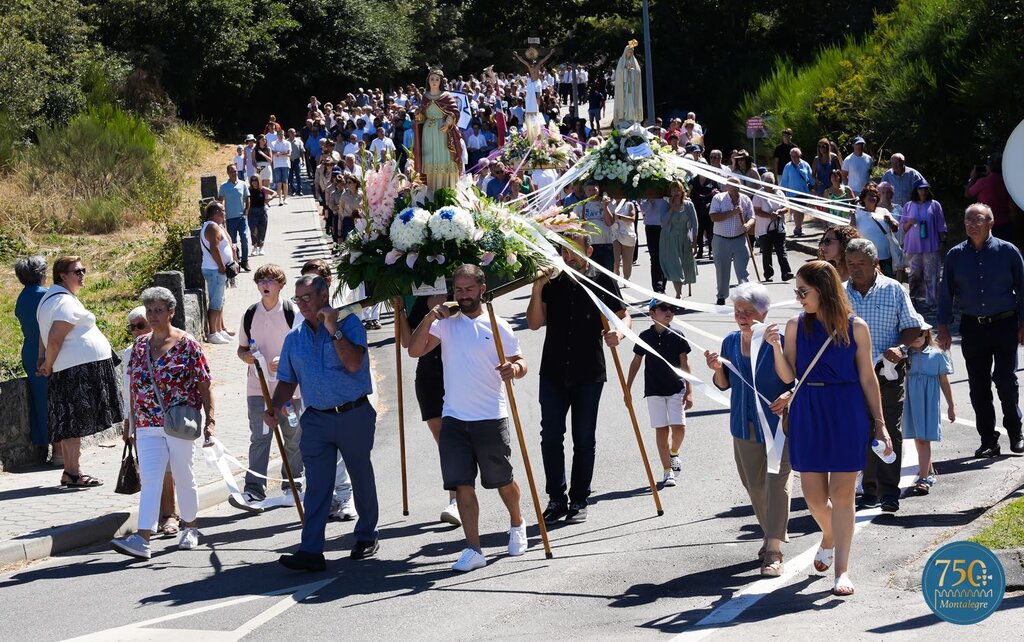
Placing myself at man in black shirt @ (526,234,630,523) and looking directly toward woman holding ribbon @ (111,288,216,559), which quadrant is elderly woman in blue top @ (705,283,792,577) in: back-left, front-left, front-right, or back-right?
back-left

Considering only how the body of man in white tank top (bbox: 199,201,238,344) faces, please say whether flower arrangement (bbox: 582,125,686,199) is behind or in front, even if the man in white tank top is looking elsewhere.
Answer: in front

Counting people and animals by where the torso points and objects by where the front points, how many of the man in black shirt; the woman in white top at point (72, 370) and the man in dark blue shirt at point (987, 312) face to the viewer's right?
1

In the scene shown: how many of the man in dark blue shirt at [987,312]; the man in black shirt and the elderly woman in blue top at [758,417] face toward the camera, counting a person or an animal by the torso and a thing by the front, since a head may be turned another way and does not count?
3

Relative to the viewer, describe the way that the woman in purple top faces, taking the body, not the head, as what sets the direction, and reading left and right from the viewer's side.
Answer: facing the viewer

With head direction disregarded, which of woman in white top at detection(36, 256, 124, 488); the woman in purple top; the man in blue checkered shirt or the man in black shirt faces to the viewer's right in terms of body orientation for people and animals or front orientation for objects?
the woman in white top

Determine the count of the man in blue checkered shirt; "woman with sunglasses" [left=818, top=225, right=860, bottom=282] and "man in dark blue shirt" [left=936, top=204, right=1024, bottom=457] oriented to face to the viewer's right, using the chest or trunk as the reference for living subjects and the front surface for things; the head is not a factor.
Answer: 0

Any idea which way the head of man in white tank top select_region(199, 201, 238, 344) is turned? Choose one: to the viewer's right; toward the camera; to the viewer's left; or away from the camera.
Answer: to the viewer's right

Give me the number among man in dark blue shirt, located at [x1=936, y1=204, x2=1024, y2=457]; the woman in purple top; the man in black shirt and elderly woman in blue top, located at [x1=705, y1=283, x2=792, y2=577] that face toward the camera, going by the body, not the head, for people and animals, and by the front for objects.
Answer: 4

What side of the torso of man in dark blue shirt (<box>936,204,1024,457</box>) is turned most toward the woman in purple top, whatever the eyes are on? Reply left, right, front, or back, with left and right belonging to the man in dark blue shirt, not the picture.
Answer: back

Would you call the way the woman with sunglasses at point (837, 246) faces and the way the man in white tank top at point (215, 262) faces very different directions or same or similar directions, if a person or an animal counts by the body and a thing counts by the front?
very different directions

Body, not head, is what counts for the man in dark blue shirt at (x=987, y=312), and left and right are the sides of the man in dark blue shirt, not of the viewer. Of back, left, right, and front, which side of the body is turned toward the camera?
front

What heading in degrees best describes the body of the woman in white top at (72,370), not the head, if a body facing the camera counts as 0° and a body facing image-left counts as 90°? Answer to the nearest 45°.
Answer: approximately 270°

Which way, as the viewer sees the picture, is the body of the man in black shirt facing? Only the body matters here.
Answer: toward the camera

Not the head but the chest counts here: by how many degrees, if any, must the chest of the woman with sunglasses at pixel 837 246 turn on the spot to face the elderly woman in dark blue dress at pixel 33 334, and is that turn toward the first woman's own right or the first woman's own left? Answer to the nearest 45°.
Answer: approximately 45° to the first woman's own right
